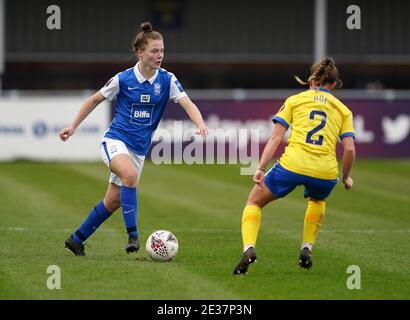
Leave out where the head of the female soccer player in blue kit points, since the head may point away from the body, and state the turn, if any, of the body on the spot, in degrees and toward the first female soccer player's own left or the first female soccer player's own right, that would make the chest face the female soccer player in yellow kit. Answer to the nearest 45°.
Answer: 0° — they already face them

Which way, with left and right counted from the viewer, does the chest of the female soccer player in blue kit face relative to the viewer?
facing the viewer and to the right of the viewer

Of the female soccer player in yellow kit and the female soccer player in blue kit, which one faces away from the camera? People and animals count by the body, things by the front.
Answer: the female soccer player in yellow kit

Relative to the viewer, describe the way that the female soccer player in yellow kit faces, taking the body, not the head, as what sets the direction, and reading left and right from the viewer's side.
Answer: facing away from the viewer

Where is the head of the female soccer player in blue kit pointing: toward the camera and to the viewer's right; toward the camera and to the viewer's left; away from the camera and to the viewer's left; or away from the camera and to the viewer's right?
toward the camera and to the viewer's right

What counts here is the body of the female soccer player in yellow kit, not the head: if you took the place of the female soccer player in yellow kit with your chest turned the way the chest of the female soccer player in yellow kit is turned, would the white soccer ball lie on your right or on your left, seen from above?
on your left

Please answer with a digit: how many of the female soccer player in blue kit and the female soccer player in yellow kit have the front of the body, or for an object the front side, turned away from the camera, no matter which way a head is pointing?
1
